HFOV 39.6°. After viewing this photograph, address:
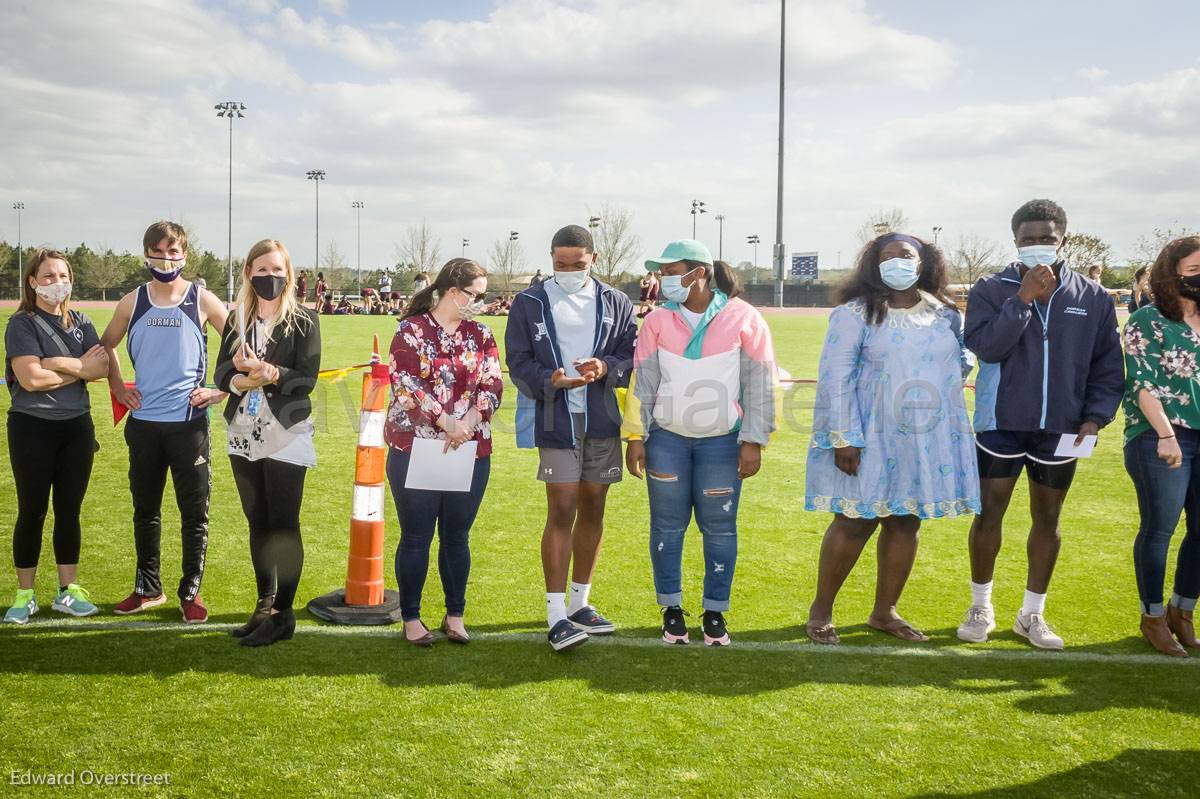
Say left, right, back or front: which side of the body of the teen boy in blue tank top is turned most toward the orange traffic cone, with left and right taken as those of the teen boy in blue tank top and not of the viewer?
left

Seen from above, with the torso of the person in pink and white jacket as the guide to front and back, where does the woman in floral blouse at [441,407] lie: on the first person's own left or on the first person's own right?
on the first person's own right

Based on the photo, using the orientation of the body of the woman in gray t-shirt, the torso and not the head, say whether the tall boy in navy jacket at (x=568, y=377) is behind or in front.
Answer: in front

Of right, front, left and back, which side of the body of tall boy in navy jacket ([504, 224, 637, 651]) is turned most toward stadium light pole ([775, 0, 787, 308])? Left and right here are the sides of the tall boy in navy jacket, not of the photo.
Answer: back

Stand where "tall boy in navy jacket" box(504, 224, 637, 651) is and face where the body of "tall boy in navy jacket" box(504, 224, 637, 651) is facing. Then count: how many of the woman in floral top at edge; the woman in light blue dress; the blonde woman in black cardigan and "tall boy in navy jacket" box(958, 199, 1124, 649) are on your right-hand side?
1

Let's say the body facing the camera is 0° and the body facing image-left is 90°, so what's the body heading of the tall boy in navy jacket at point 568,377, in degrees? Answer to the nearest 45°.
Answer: approximately 0°

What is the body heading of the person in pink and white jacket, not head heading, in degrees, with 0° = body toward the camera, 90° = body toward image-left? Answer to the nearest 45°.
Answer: approximately 0°

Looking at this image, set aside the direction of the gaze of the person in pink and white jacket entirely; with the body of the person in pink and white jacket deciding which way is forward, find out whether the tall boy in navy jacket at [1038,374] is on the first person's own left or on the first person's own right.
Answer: on the first person's own left

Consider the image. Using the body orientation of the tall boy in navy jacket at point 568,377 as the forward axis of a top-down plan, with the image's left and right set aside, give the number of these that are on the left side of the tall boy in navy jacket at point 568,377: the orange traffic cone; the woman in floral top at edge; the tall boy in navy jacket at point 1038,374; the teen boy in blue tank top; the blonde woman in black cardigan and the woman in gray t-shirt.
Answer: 2
